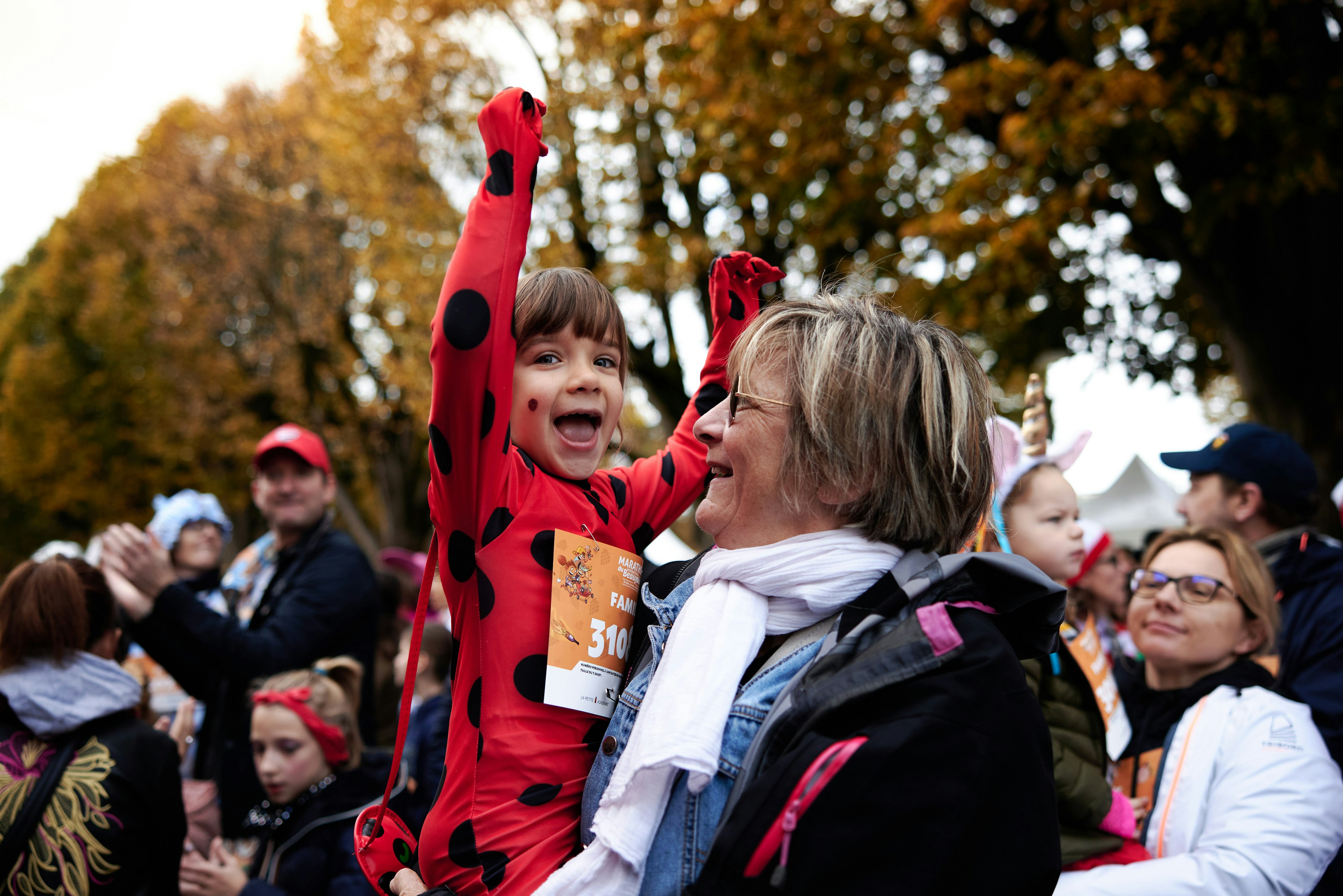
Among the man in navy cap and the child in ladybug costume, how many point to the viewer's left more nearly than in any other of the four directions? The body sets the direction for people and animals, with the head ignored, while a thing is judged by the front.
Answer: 1

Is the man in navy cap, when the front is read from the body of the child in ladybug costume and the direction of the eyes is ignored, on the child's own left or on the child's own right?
on the child's own left

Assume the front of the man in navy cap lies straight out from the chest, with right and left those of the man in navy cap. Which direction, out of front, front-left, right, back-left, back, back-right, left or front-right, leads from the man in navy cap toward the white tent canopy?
right

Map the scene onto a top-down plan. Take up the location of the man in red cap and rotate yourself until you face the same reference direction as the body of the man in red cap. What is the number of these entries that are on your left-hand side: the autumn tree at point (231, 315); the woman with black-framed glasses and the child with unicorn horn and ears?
2

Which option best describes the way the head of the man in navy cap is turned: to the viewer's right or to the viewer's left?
to the viewer's left

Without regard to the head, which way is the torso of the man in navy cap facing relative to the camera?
to the viewer's left

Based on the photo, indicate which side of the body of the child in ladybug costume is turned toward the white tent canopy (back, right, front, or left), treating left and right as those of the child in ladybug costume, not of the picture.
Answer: left

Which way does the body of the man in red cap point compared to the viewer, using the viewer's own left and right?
facing the viewer and to the left of the viewer
